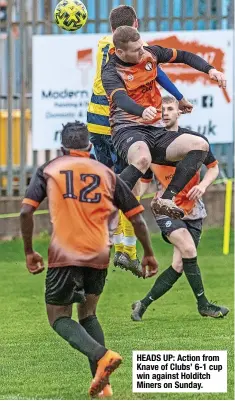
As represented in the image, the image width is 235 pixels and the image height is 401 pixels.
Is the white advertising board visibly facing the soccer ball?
yes

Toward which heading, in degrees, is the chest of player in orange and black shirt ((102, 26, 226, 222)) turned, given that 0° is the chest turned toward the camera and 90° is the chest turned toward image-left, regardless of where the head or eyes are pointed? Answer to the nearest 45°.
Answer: approximately 315°

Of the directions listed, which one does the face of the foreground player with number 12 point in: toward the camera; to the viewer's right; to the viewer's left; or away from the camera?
away from the camera

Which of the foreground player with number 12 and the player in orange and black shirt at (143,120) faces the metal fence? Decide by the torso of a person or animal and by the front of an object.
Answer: the foreground player with number 12

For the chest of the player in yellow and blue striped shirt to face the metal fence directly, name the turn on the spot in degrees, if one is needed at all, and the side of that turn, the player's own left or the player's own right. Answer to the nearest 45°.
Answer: approximately 45° to the player's own left

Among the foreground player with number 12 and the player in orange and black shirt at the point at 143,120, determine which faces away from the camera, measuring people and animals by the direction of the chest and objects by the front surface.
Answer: the foreground player with number 12

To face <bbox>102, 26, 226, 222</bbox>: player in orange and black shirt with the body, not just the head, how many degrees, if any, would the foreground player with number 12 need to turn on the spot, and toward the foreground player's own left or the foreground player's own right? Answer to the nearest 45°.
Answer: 0° — they already face them

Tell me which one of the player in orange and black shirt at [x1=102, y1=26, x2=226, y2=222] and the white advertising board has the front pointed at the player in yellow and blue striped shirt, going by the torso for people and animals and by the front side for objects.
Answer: the white advertising board

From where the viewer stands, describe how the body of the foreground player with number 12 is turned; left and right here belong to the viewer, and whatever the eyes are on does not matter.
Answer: facing away from the viewer

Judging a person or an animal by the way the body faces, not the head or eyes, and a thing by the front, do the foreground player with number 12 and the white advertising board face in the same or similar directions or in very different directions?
very different directions

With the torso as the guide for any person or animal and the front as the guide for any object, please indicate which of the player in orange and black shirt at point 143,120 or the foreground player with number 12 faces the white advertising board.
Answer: the foreground player with number 12

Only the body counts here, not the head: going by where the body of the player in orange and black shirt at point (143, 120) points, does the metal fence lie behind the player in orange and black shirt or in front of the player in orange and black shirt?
behind

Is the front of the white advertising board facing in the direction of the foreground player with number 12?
yes
